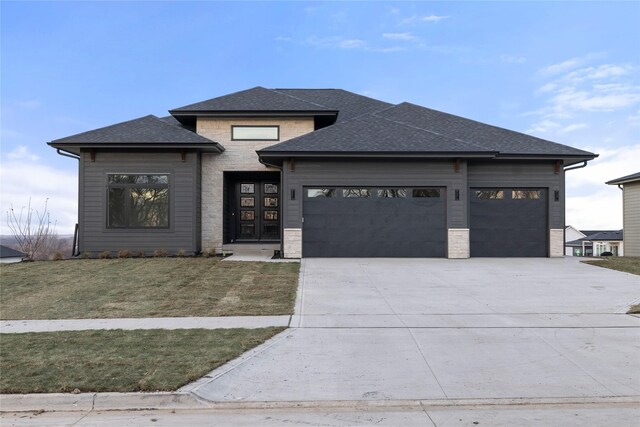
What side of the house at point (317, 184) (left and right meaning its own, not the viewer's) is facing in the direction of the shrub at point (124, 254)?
right

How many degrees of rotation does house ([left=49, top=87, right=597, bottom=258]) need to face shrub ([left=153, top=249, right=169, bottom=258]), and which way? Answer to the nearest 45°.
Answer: approximately 90° to its right

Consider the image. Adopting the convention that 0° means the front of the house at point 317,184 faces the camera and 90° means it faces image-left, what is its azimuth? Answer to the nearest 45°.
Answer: approximately 0°

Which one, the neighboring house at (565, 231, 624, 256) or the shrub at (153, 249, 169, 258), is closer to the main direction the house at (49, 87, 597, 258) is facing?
the shrub

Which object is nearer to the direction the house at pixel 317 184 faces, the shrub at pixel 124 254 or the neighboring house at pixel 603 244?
the shrub

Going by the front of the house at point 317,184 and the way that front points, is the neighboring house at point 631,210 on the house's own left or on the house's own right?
on the house's own left

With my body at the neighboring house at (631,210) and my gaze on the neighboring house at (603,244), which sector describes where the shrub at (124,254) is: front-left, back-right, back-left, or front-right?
back-left

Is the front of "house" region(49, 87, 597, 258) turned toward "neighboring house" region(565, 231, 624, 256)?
no
